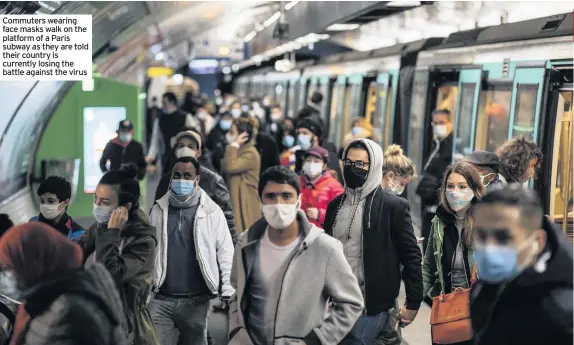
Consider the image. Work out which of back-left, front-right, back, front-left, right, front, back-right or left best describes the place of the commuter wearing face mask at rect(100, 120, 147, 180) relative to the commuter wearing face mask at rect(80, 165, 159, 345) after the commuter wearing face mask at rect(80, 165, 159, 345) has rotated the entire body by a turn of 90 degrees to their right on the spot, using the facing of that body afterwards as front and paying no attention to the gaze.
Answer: front-right

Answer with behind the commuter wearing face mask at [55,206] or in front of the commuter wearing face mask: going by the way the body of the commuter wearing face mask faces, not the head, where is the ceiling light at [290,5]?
behind

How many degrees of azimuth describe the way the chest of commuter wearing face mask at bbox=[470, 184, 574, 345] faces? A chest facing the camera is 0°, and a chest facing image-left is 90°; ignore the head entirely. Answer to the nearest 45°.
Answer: approximately 45°

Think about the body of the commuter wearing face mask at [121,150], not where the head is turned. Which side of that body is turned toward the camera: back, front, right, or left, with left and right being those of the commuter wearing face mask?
front

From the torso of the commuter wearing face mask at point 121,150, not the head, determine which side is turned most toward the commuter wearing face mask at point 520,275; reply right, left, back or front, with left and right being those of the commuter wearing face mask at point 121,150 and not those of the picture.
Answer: front

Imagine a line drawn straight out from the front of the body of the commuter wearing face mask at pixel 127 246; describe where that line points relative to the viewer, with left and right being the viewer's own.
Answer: facing the viewer and to the left of the viewer

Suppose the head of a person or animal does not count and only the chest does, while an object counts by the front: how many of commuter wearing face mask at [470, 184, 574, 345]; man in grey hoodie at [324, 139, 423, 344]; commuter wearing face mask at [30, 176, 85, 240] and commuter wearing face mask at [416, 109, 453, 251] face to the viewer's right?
0

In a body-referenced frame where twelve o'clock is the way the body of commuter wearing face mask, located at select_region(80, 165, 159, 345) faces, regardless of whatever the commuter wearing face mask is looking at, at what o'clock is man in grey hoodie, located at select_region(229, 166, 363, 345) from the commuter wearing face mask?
The man in grey hoodie is roughly at 9 o'clock from the commuter wearing face mask.

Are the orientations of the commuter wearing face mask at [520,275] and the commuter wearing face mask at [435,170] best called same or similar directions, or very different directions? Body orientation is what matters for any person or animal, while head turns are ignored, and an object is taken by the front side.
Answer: same or similar directions

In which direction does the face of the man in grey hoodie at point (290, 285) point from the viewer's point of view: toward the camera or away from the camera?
toward the camera
